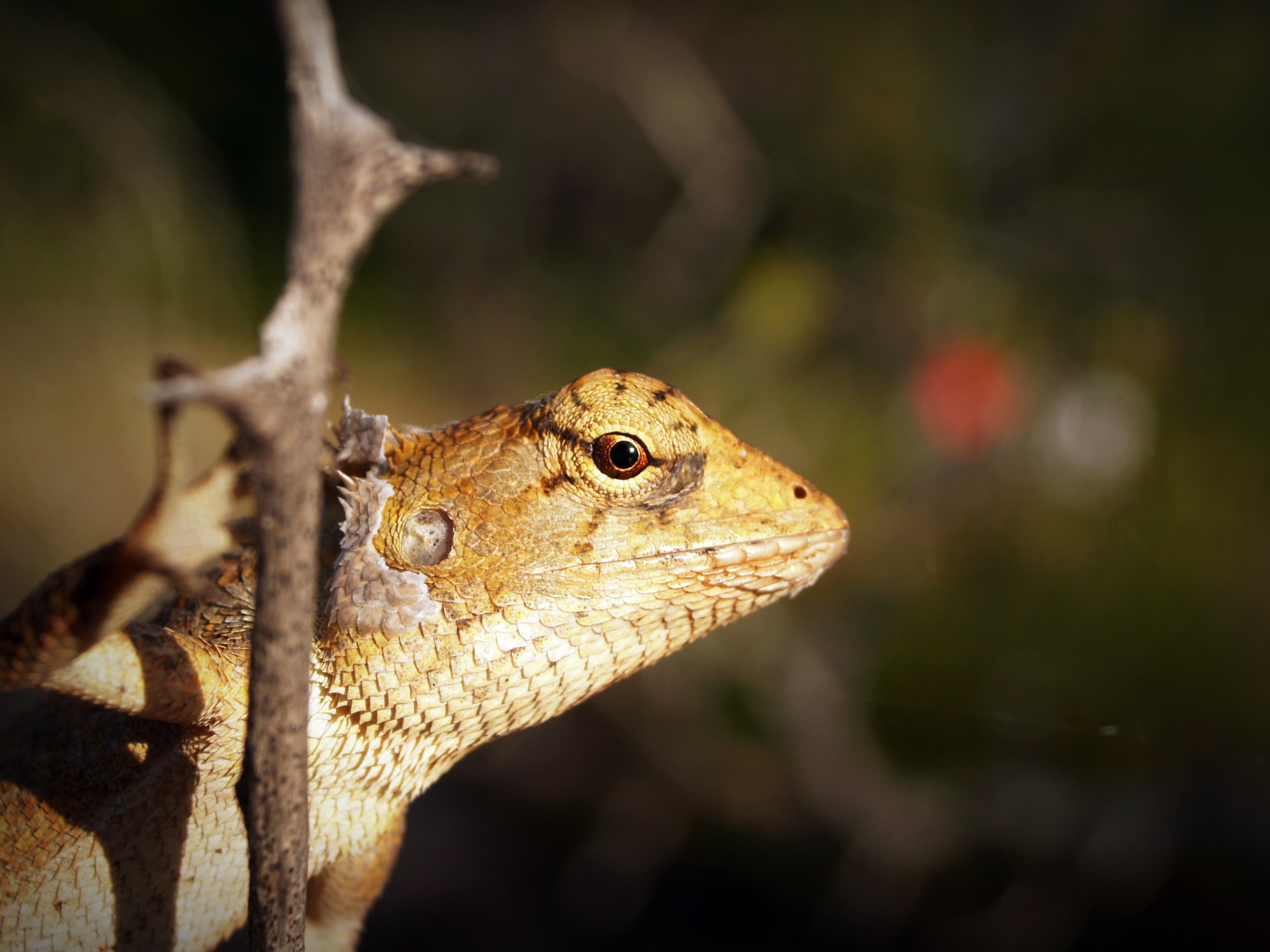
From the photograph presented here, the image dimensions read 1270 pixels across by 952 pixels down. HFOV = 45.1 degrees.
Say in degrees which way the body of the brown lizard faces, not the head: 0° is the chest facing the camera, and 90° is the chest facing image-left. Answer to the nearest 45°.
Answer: approximately 270°
